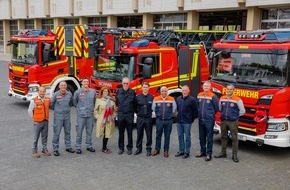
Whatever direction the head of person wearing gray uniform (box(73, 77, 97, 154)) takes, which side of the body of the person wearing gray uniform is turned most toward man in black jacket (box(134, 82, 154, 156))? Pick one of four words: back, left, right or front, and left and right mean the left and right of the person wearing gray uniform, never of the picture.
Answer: left

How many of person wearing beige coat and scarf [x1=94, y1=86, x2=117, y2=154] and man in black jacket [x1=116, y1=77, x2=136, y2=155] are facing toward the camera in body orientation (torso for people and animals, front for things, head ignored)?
2

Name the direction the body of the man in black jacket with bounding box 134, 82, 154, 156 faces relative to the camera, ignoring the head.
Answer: toward the camera

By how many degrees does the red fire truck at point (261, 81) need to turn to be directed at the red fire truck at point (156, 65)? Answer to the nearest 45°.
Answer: approximately 90° to its right

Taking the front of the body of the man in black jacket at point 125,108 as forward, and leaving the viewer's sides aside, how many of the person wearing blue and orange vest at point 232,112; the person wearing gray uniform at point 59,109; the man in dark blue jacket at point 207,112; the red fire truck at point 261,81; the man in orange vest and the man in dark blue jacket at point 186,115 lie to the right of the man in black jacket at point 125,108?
2

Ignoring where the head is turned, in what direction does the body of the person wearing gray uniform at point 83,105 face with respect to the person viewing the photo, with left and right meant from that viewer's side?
facing the viewer

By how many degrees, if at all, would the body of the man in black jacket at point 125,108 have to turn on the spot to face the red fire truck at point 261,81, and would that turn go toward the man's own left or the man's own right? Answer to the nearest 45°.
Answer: approximately 90° to the man's own left

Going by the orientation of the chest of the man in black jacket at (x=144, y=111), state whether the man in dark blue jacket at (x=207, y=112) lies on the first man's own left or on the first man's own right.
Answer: on the first man's own left

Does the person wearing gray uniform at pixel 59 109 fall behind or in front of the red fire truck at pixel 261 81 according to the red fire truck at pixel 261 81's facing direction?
in front

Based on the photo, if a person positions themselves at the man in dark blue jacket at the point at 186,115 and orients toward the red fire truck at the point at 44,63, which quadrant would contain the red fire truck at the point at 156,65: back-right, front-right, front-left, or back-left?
front-right

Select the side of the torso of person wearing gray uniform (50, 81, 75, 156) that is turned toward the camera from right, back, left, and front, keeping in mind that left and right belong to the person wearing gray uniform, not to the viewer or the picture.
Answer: front

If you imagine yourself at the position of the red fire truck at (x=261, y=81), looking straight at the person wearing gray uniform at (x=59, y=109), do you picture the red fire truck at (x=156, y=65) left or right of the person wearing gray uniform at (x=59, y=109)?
right

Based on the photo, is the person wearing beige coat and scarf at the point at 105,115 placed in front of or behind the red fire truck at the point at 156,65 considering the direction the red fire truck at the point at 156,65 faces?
in front

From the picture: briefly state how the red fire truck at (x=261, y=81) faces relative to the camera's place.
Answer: facing the viewer and to the left of the viewer

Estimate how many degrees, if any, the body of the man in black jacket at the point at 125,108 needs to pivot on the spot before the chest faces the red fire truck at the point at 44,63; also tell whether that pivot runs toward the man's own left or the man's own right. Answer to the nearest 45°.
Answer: approximately 135° to the man's own right
